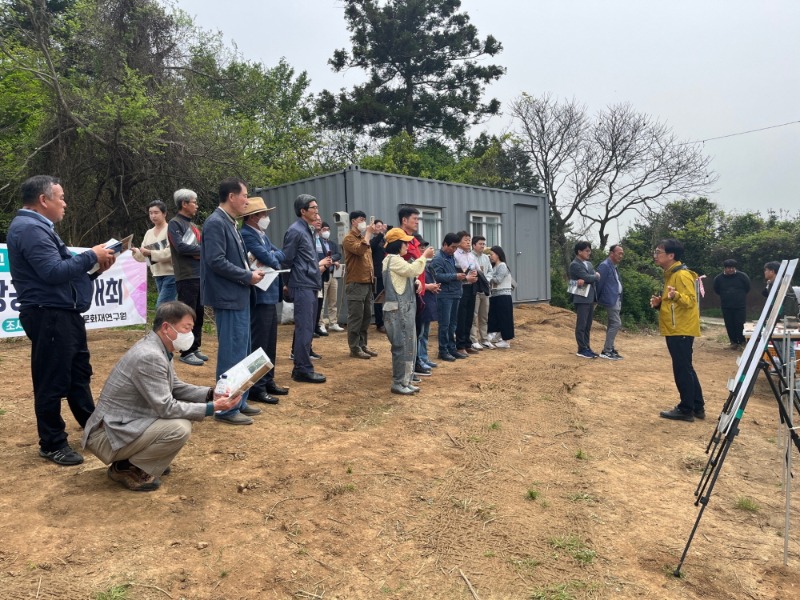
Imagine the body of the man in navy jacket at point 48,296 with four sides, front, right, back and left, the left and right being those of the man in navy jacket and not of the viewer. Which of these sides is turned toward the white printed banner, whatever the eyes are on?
left

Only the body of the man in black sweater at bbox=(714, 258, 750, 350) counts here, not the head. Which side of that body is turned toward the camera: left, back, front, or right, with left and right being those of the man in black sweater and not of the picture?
front

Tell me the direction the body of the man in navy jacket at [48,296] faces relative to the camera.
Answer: to the viewer's right

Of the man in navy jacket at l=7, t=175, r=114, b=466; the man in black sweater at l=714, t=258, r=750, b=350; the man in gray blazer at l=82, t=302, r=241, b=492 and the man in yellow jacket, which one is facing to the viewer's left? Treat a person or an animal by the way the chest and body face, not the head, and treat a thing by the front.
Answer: the man in yellow jacket

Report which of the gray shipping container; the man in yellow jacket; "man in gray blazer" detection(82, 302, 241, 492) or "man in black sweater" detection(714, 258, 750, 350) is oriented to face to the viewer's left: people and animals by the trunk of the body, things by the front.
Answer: the man in yellow jacket

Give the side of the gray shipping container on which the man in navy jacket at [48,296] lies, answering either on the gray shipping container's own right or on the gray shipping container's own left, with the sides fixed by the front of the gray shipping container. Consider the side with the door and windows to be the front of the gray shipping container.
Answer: on the gray shipping container's own right

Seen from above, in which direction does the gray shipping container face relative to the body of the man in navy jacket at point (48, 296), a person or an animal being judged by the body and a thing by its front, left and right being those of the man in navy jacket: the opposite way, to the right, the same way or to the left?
to the right

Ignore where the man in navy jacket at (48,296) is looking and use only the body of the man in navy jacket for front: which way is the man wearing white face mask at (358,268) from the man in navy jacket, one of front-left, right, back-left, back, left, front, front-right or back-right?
front-left

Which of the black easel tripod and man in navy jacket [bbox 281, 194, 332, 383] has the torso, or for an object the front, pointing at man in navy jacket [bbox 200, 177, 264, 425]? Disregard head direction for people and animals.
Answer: the black easel tripod

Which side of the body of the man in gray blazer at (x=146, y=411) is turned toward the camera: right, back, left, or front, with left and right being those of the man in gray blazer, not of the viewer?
right

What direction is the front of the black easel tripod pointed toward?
to the viewer's left

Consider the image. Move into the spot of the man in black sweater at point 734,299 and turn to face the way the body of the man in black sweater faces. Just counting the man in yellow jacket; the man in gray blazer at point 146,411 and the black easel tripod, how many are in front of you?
3

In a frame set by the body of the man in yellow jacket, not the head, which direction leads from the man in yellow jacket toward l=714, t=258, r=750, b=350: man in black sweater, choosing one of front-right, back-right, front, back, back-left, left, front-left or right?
right

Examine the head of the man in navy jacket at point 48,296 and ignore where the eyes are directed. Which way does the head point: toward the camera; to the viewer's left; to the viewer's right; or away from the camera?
to the viewer's right

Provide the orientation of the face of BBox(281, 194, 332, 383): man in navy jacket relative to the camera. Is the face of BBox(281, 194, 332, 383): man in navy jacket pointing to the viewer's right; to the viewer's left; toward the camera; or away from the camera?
to the viewer's right

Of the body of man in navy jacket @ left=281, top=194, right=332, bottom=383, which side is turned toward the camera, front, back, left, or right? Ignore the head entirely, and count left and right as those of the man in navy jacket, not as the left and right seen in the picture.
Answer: right

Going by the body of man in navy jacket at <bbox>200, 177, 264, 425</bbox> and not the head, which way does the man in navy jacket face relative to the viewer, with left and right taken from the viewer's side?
facing to the right of the viewer

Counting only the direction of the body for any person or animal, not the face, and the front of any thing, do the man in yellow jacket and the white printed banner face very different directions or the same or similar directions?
very different directions

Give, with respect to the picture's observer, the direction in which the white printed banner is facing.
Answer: facing the viewer and to the right of the viewer
